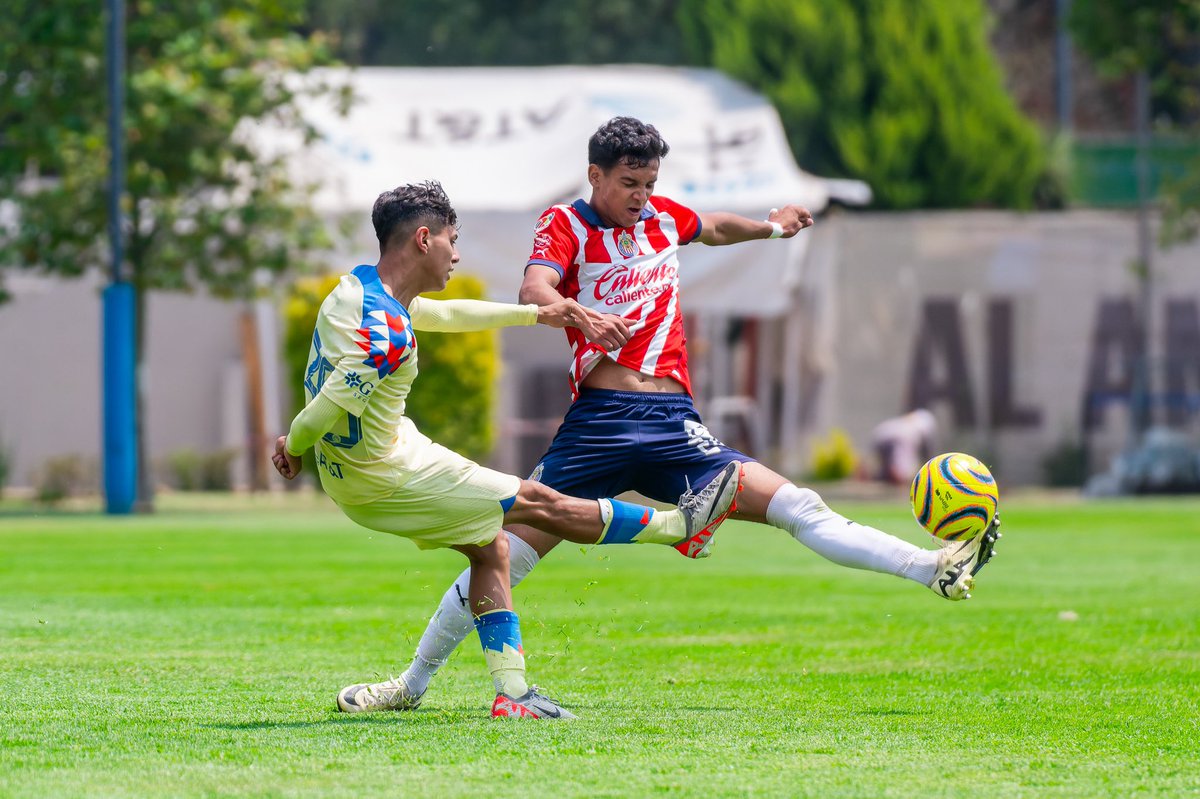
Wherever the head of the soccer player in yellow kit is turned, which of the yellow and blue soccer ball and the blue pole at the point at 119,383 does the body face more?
the yellow and blue soccer ball

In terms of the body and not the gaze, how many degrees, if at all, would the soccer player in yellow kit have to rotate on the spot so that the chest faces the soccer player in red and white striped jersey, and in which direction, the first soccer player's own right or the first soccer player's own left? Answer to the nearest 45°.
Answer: approximately 45° to the first soccer player's own left

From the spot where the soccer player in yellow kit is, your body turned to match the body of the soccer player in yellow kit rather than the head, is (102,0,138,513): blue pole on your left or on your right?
on your left

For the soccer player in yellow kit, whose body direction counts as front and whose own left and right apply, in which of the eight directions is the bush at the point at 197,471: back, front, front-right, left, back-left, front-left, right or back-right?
left

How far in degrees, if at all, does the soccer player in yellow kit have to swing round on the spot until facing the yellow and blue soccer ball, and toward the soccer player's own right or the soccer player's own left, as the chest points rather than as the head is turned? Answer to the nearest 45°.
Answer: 0° — they already face it

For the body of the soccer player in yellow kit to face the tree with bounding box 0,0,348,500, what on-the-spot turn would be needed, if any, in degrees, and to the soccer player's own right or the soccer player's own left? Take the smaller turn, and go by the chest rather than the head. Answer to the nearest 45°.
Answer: approximately 90° to the soccer player's own left

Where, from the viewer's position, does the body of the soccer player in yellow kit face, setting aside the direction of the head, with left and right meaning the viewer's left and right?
facing to the right of the viewer

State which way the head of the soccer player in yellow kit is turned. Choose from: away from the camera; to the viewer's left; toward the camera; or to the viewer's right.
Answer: to the viewer's right

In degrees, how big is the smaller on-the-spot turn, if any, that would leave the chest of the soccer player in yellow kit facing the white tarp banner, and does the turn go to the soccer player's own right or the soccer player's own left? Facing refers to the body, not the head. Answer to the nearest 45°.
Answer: approximately 90° to the soccer player's own left

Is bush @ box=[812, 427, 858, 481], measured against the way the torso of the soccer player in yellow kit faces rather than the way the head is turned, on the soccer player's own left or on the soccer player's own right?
on the soccer player's own left

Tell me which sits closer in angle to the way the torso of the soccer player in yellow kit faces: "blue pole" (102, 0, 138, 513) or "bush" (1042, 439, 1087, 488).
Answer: the bush

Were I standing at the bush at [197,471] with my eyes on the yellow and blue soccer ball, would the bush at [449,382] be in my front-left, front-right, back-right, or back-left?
front-left

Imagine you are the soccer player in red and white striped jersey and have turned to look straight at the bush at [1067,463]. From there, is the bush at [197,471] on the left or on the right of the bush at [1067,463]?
left

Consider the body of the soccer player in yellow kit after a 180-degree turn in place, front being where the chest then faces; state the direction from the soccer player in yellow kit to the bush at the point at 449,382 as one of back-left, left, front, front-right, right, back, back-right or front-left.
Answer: right

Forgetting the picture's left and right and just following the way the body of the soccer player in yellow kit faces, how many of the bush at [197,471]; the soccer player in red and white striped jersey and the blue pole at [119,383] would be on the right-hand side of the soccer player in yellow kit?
0

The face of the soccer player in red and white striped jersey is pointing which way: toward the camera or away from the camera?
toward the camera
